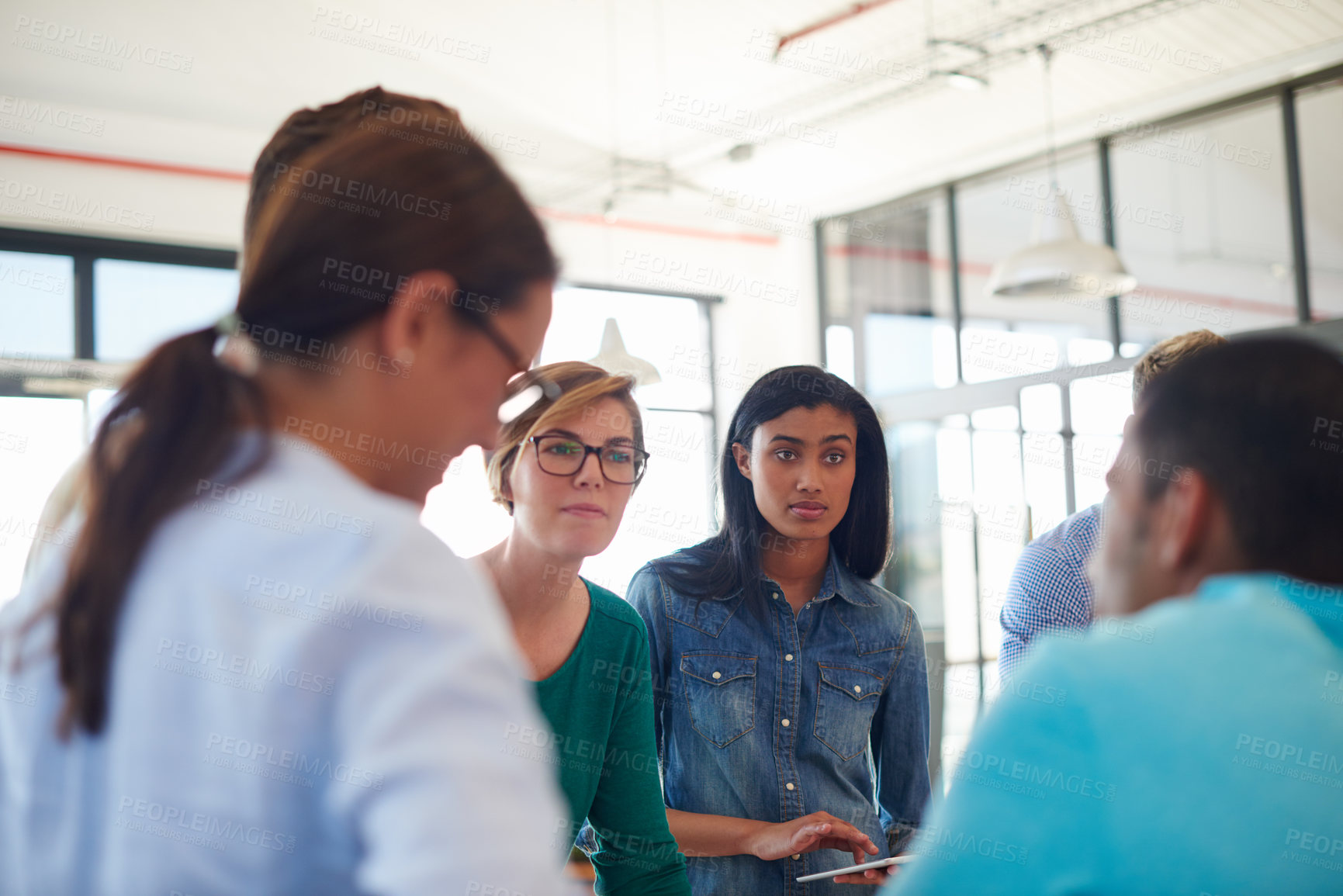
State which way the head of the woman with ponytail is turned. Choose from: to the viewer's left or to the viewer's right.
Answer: to the viewer's right

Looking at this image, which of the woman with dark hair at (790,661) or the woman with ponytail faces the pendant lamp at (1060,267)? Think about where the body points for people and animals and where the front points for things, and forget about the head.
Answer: the woman with ponytail

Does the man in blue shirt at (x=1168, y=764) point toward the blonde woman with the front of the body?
yes

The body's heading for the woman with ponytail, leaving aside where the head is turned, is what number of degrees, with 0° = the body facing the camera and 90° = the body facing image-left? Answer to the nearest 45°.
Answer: approximately 225°

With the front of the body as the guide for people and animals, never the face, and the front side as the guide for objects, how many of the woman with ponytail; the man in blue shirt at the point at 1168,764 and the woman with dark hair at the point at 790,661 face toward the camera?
1

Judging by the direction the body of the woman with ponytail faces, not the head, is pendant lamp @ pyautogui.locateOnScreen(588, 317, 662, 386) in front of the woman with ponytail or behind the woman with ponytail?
in front

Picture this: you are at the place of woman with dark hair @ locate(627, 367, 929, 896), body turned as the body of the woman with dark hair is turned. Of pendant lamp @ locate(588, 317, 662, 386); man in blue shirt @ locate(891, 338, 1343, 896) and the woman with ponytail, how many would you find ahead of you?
2

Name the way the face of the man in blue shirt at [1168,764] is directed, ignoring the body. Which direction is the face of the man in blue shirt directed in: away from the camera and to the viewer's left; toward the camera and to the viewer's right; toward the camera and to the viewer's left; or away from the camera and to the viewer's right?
away from the camera and to the viewer's left

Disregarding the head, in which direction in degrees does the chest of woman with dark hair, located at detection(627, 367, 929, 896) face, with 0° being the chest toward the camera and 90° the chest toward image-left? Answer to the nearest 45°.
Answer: approximately 0°

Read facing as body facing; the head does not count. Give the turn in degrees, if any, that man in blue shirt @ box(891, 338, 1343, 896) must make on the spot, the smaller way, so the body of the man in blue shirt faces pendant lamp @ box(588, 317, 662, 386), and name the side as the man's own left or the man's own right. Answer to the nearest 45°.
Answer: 0° — they already face it

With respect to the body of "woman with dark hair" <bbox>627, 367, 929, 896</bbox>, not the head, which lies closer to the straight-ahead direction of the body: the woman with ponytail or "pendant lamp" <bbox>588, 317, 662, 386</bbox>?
the woman with ponytail

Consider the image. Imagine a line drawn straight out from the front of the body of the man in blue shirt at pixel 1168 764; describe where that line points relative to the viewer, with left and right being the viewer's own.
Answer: facing away from the viewer and to the left of the viewer
